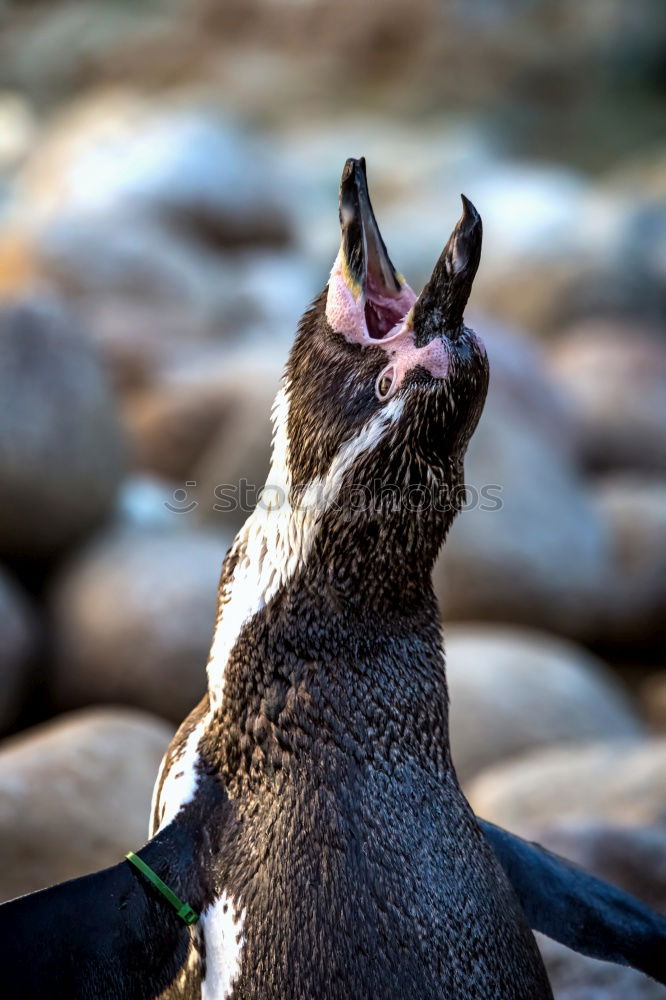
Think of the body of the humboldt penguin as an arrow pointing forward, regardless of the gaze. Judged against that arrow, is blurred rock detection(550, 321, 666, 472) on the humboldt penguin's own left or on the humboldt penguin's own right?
on the humboldt penguin's own right

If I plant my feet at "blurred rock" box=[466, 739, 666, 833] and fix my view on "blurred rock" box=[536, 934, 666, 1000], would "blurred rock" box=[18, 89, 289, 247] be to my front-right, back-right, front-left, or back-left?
back-right

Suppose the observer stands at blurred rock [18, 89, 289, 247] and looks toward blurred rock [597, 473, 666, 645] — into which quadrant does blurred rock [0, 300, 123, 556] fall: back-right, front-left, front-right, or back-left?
front-right

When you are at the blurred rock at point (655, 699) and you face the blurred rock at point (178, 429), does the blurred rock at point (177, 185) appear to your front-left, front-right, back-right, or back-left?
front-right

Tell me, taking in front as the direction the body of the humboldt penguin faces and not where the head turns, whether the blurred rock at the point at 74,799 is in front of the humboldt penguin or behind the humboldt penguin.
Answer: in front

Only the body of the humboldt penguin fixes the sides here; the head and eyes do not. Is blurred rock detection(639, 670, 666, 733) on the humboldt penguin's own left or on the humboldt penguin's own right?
on the humboldt penguin's own right

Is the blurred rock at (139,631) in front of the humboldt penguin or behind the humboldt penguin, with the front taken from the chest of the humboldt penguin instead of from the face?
in front

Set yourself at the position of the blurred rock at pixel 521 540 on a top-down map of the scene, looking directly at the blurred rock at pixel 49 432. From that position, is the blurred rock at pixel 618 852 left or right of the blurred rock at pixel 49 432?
left

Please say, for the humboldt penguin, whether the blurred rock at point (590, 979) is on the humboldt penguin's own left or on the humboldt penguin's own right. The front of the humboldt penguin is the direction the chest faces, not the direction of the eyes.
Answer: on the humboldt penguin's own right
